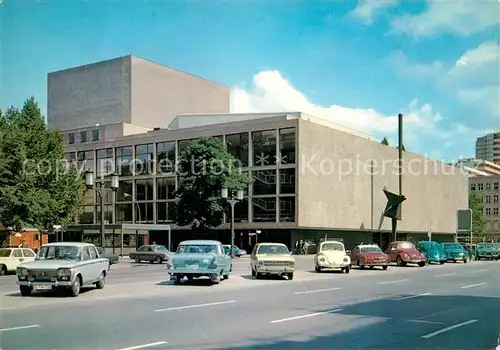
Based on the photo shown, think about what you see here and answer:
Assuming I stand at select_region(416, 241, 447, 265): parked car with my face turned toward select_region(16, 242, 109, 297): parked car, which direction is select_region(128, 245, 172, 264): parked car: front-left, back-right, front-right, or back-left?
front-right

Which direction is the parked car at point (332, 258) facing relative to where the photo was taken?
toward the camera

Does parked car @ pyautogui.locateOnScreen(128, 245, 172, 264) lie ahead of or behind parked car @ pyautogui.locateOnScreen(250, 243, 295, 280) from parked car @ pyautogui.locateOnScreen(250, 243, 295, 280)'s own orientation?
behind

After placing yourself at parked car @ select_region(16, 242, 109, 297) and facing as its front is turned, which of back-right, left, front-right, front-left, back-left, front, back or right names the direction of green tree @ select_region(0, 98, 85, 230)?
back-right

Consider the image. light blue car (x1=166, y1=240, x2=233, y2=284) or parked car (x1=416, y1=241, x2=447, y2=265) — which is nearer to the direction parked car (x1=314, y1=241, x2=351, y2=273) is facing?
the light blue car

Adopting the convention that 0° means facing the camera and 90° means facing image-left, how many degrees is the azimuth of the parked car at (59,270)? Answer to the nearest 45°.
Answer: approximately 45°

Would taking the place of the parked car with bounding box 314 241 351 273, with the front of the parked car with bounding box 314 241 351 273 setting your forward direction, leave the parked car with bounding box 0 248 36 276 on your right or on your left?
on your right
